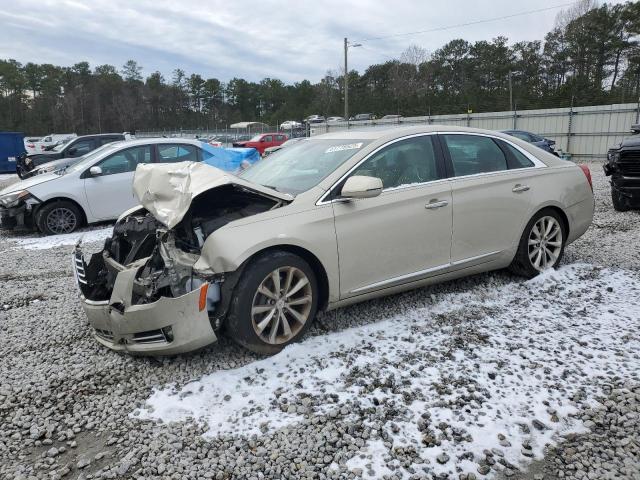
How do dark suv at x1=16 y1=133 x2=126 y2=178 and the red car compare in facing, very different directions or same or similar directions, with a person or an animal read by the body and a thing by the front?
same or similar directions

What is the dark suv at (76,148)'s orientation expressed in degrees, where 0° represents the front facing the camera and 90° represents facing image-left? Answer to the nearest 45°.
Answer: approximately 45°

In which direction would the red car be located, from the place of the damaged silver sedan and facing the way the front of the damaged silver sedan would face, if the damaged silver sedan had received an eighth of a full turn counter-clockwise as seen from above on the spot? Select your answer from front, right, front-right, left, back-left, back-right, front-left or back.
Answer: back

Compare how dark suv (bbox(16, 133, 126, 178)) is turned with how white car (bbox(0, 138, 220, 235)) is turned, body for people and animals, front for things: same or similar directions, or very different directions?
same or similar directions

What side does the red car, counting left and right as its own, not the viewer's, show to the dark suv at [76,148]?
front

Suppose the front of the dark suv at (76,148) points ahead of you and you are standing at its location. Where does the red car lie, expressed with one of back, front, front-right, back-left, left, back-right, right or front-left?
back

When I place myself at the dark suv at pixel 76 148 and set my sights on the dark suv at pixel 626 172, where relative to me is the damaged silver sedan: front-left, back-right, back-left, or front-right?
front-right

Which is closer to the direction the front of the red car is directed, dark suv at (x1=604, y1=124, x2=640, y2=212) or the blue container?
the blue container

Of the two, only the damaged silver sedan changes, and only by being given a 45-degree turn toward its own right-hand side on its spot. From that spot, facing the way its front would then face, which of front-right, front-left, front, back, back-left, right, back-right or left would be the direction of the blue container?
front-right

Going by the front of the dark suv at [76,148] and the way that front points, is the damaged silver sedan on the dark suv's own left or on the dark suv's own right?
on the dark suv's own left

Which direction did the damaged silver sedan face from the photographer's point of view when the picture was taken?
facing the viewer and to the left of the viewer

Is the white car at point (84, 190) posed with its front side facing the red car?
no

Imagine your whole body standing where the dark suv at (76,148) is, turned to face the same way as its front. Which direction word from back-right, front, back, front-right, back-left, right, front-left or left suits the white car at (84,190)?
front-left

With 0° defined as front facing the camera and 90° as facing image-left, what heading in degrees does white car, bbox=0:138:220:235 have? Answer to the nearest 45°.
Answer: approximately 45°

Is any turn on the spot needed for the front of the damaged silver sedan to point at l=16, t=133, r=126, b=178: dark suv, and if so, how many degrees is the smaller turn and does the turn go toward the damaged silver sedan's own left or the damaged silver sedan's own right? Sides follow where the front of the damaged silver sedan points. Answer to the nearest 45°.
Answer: approximately 90° to the damaged silver sedan's own right

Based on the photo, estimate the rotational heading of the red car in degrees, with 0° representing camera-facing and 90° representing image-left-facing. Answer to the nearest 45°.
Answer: approximately 45°
